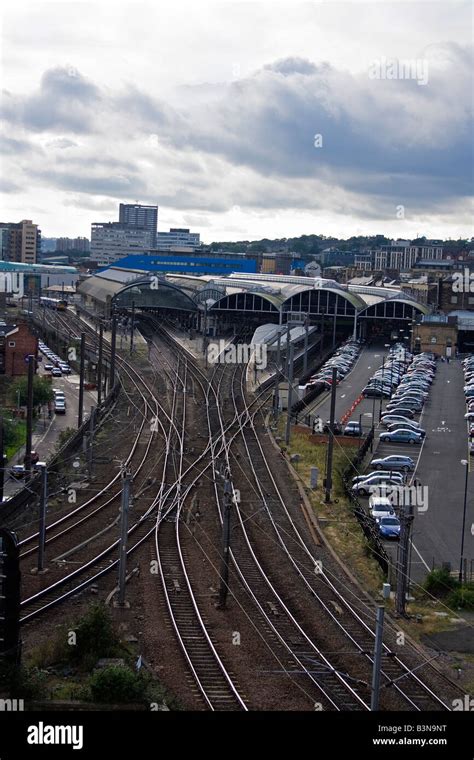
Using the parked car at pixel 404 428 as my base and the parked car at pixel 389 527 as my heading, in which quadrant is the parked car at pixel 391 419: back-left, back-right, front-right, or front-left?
back-right

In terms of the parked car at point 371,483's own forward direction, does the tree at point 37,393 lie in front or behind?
in front

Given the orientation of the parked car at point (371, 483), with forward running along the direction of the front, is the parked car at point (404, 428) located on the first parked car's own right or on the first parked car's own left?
on the first parked car's own right

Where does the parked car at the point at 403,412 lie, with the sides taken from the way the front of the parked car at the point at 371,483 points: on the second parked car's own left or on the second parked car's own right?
on the second parked car's own right

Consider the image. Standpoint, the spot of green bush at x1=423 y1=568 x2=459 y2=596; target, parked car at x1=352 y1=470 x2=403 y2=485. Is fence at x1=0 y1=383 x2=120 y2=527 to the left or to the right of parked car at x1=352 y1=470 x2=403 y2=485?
left

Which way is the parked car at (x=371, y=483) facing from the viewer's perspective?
to the viewer's left

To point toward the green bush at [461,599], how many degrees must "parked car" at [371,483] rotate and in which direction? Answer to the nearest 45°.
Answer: approximately 90° to its left
